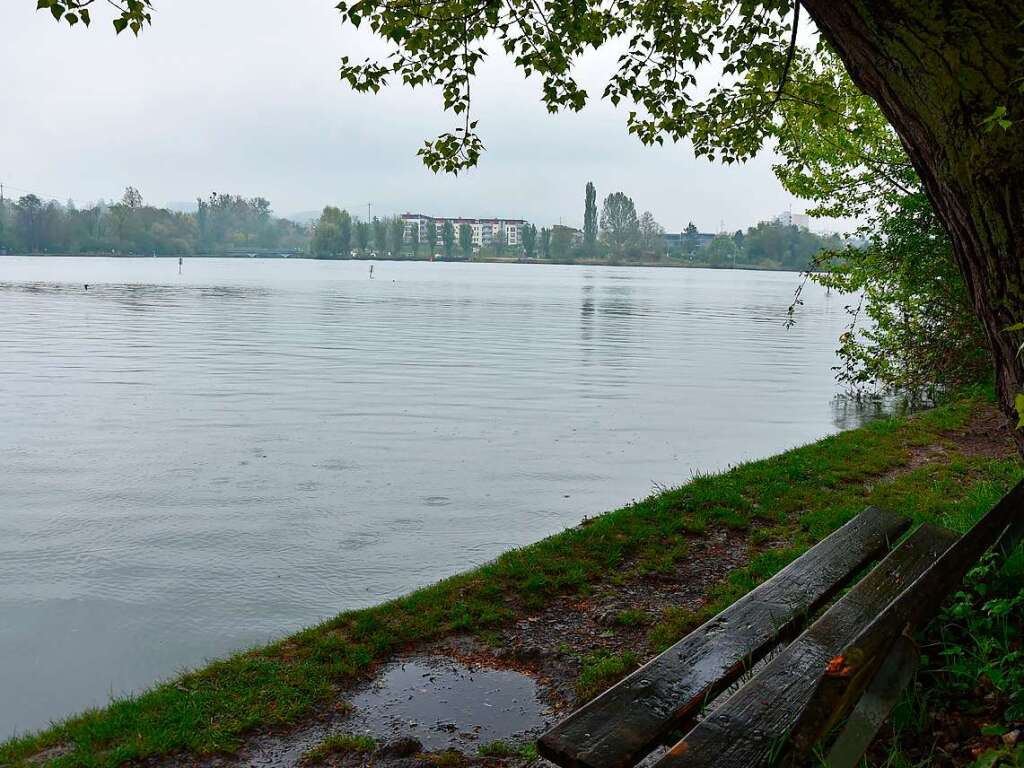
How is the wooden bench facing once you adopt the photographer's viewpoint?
facing away from the viewer and to the left of the viewer
